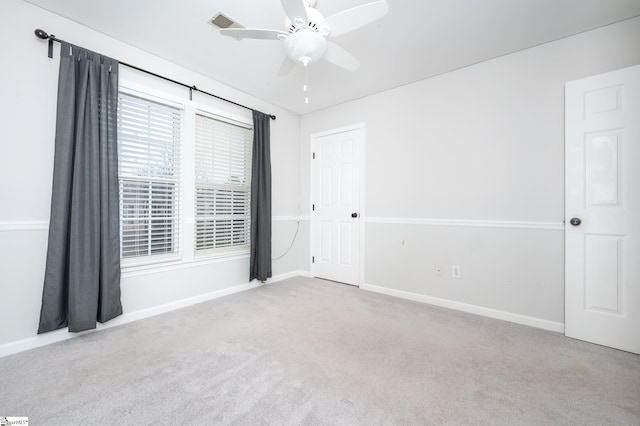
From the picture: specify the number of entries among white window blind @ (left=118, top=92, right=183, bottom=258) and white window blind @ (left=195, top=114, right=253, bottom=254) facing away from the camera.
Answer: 0

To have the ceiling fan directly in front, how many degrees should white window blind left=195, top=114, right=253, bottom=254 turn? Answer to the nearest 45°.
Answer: approximately 45° to its right

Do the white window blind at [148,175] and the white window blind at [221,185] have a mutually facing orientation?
no

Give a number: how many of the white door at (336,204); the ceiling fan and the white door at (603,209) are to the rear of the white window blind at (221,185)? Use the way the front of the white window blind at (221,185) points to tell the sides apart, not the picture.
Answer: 0

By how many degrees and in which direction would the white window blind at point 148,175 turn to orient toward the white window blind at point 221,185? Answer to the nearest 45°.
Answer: approximately 45° to its left

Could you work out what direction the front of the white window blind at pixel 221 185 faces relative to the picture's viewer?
facing the viewer and to the right of the viewer

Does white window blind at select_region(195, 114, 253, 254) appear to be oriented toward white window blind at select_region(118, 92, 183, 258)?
no

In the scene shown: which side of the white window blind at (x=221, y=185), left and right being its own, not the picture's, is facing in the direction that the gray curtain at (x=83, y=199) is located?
right

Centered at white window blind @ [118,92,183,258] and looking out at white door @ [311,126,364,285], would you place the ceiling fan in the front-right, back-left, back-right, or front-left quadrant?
front-right

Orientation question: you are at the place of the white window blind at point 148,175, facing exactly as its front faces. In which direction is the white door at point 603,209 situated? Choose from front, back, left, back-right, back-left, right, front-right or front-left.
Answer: front

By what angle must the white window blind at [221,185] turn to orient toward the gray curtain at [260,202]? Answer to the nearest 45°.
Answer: approximately 45° to its left

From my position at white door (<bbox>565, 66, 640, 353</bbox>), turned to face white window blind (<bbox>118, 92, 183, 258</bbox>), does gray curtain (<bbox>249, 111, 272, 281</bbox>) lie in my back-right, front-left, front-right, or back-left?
front-right

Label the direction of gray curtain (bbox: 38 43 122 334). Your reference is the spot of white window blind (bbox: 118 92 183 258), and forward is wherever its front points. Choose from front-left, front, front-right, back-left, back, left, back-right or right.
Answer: right

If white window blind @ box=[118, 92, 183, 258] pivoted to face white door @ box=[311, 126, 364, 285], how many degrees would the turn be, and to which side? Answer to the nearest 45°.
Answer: approximately 45° to its left

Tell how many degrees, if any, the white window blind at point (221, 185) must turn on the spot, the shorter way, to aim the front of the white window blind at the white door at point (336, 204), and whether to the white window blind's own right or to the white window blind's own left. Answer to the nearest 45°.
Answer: approximately 45° to the white window blind's own left

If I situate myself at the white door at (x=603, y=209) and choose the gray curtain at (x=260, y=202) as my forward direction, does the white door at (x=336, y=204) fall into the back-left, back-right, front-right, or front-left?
front-right

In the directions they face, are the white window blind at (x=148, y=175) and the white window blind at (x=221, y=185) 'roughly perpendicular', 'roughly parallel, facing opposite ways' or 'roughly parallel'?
roughly parallel
